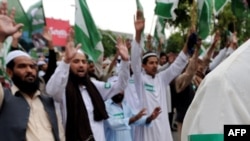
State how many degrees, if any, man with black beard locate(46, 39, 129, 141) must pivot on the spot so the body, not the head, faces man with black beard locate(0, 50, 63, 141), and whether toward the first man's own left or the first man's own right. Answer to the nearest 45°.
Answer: approximately 90° to the first man's own right

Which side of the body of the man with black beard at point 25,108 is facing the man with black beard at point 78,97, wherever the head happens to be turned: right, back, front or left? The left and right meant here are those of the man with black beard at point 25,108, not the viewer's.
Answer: left

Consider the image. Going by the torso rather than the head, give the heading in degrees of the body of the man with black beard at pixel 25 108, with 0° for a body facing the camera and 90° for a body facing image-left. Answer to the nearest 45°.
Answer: approximately 315°

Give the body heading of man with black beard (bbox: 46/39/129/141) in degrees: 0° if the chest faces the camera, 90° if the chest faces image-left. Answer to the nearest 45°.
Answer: approximately 315°

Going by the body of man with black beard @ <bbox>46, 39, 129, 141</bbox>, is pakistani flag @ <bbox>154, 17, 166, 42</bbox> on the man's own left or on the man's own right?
on the man's own left
